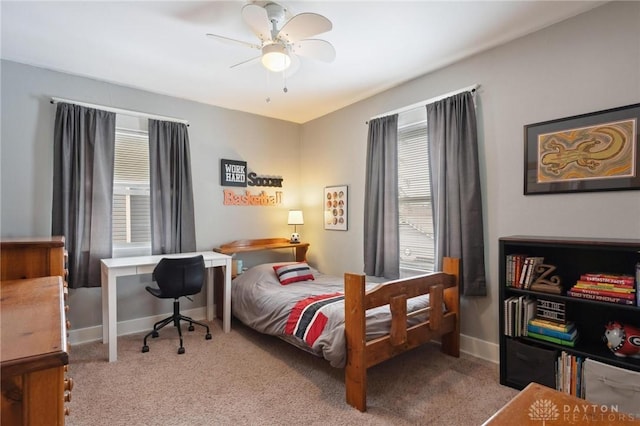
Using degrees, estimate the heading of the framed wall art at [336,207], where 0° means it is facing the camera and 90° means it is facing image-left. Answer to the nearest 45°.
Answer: approximately 45°

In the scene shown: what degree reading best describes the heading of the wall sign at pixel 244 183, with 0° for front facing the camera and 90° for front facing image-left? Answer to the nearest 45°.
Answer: approximately 315°

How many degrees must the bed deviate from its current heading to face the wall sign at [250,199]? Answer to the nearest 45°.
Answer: approximately 180°

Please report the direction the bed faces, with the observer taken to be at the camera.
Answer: facing the viewer and to the right of the viewer

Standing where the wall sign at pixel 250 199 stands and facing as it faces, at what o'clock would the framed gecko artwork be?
The framed gecko artwork is roughly at 12 o'clock from the wall sign.

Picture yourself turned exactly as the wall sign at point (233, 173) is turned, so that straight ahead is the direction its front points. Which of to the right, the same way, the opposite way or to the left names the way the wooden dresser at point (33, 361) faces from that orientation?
to the left

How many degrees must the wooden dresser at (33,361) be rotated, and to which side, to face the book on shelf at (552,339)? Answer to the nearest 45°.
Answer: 0° — it already faces it

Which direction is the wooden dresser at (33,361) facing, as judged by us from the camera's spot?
facing to the right of the viewer

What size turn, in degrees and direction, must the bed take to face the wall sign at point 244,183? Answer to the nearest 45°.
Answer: approximately 180°

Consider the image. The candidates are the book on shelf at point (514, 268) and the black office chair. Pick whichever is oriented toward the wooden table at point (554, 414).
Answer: the book on shelf
